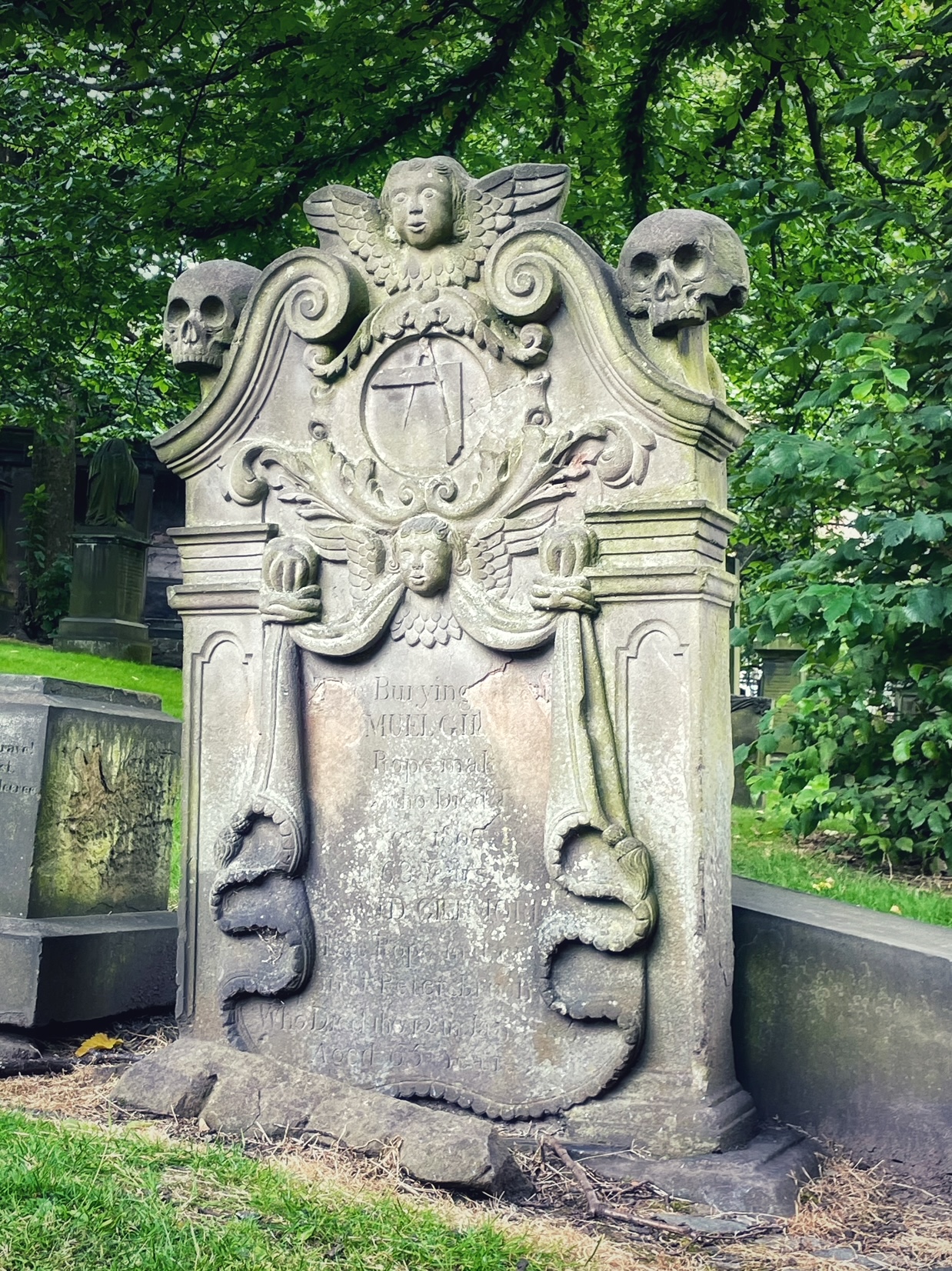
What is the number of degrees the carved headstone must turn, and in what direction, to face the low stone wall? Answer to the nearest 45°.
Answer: approximately 135° to its left

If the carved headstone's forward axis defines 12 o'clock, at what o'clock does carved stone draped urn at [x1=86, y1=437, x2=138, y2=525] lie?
The carved stone draped urn is roughly at 4 o'clock from the carved headstone.

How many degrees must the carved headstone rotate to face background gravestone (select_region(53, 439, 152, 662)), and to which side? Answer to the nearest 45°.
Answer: approximately 135° to its right

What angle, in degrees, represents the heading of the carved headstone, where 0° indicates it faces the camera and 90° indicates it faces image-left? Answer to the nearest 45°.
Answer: approximately 45°

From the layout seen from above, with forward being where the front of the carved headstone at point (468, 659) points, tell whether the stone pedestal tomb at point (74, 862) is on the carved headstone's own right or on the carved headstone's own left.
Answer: on the carved headstone's own right

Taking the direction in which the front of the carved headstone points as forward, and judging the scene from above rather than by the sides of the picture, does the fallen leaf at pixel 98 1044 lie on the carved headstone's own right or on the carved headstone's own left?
on the carved headstone's own right

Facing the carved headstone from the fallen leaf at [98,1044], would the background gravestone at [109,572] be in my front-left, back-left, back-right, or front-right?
back-left
